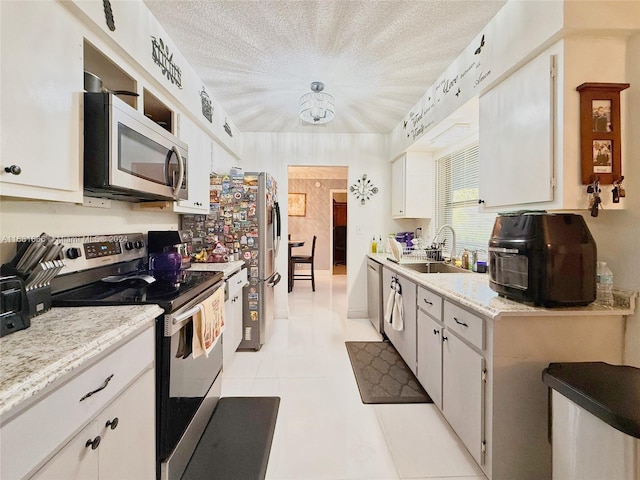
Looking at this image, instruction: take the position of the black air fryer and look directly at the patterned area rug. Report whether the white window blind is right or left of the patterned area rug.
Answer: right

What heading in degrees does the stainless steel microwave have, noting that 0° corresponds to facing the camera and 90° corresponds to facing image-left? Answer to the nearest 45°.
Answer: approximately 315°

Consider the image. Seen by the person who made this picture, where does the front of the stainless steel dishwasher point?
facing to the left of the viewer

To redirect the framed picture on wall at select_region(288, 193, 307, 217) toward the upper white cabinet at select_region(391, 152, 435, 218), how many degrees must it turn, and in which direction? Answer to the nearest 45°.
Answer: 0° — it already faces it

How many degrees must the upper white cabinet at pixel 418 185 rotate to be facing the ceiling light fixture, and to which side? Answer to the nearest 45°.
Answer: approximately 45° to its left

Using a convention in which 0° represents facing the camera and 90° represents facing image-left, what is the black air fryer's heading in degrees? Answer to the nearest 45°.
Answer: approximately 45°

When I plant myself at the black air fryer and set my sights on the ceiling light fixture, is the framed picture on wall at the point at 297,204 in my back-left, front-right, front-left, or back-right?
front-right

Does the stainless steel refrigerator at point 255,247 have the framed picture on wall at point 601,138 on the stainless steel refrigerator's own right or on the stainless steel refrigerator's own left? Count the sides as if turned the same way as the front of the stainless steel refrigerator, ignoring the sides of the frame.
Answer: on the stainless steel refrigerator's own right

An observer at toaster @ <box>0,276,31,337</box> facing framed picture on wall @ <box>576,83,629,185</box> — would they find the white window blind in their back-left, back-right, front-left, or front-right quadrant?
front-left

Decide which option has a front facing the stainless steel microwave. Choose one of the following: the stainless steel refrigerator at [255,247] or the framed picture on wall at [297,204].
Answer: the framed picture on wall

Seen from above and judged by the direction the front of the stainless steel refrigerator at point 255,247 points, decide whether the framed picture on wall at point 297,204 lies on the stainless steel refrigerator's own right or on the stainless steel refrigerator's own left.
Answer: on the stainless steel refrigerator's own left

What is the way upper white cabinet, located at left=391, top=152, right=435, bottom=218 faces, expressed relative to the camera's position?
facing to the left of the viewer

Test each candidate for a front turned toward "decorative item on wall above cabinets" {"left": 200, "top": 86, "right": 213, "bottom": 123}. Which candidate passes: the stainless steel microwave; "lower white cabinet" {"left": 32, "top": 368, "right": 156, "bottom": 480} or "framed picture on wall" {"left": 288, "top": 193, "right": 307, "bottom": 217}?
the framed picture on wall

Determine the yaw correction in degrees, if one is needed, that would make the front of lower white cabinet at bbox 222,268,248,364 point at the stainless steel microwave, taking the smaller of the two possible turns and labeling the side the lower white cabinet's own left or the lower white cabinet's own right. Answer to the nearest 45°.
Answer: approximately 90° to the lower white cabinet's own right
